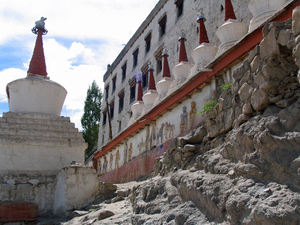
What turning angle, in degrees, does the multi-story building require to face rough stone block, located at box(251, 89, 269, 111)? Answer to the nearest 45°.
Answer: approximately 45° to its left

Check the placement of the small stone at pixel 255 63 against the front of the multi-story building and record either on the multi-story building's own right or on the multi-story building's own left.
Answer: on the multi-story building's own left

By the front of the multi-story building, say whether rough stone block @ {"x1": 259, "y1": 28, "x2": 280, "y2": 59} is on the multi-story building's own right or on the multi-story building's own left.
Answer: on the multi-story building's own left

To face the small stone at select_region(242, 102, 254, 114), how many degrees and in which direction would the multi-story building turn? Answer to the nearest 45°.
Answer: approximately 45° to its left

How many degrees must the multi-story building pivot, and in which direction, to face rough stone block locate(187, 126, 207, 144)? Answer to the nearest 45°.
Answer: approximately 45° to its left

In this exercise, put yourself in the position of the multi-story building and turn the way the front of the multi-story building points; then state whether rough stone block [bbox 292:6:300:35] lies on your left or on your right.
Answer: on your left

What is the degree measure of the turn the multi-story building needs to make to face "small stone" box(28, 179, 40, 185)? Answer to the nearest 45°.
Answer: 0° — it already faces it

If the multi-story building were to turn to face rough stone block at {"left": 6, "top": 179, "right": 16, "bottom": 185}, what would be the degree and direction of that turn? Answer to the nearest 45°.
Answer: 0° — it already faces it

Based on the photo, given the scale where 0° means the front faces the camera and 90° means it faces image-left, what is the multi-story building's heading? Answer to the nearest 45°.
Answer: approximately 45°

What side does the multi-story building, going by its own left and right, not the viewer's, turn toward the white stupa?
front

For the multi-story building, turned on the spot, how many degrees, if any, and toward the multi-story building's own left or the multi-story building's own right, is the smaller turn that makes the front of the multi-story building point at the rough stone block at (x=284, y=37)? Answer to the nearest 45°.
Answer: approximately 45° to the multi-story building's own left
